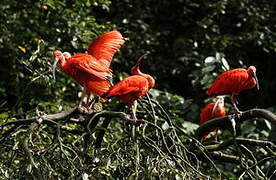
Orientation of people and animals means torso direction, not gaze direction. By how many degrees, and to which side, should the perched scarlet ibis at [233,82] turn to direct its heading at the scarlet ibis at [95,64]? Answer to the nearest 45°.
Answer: approximately 135° to its right

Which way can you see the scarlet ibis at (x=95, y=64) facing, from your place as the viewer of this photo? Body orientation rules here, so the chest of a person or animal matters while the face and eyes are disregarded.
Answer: facing to the left of the viewer

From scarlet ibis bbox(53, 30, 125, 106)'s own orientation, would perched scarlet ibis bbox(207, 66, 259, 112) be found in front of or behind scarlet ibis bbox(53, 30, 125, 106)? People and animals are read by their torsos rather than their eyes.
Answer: behind

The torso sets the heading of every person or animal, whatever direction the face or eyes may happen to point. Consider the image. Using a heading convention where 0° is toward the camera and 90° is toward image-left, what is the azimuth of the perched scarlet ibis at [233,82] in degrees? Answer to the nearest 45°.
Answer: approximately 270°

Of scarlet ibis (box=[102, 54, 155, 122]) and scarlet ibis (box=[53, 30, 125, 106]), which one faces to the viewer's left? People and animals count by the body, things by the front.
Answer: scarlet ibis (box=[53, 30, 125, 106])

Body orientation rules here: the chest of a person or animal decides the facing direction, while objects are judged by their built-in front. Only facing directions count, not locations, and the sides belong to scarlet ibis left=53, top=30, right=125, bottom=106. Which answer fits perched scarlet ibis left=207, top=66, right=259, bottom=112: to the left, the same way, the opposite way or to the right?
the opposite way

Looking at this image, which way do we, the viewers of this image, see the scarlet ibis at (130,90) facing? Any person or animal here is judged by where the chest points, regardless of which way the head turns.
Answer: facing to the right of the viewer

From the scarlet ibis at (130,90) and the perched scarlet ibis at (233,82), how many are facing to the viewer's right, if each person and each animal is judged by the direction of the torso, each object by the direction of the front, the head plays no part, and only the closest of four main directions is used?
2

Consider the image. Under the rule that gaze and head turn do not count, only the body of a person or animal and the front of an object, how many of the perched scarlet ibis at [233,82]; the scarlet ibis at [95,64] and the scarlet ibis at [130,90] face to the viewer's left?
1

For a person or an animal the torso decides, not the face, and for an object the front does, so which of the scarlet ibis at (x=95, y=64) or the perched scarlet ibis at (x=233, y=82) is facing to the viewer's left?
the scarlet ibis

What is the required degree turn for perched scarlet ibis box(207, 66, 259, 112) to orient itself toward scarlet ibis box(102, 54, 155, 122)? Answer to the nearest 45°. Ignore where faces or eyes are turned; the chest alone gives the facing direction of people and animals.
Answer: approximately 135° to its right
